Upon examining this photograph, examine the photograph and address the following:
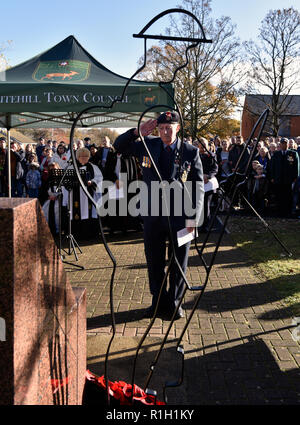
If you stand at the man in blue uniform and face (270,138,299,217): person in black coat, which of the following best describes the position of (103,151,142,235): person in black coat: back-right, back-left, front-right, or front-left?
front-left

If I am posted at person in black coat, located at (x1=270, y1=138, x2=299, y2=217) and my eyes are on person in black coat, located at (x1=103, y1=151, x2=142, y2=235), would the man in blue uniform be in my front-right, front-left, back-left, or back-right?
front-left

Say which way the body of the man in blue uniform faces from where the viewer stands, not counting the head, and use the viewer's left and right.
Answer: facing the viewer

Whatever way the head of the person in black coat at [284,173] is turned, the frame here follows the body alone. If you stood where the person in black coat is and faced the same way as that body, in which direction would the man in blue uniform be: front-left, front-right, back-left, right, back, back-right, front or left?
front

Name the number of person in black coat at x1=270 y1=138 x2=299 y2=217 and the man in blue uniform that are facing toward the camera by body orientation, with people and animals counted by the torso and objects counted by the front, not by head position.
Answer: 2

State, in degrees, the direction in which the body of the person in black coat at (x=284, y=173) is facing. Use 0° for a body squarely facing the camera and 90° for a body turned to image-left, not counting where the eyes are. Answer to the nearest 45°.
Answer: approximately 0°

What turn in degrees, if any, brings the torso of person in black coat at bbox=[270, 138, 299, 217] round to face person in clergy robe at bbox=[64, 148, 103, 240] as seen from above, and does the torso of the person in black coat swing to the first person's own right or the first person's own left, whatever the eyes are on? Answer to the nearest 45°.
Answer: approximately 45° to the first person's own right

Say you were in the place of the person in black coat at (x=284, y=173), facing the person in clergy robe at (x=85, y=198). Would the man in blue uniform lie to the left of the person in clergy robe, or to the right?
left

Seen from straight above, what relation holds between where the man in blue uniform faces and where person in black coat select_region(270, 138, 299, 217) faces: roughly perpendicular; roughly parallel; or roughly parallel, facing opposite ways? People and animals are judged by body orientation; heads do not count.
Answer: roughly parallel

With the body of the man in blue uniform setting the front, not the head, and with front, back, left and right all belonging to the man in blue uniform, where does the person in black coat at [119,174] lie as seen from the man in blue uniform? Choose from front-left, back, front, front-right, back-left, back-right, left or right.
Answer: back

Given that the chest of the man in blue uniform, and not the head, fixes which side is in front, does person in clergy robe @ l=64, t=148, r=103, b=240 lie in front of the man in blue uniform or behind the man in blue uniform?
behind
